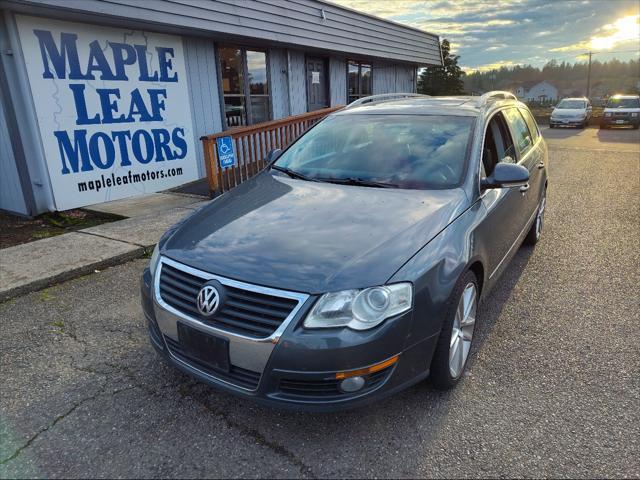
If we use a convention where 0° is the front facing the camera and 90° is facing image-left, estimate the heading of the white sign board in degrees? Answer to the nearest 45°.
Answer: approximately 315°

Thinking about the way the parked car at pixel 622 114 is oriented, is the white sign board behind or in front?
in front

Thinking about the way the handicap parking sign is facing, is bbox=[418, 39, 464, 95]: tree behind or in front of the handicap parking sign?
behind

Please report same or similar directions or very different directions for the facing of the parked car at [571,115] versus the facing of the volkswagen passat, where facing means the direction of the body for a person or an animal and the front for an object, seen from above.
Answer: same or similar directions

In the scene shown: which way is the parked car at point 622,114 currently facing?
toward the camera

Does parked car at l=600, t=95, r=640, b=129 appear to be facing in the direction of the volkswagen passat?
yes

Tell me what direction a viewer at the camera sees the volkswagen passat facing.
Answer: facing the viewer and to the left of the viewer

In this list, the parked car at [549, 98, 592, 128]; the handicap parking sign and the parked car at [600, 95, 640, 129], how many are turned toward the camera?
3

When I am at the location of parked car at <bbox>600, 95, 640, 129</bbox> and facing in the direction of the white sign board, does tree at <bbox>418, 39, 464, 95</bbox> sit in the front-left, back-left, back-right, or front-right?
back-right

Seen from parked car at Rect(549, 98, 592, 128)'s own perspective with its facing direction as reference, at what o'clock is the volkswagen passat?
The volkswagen passat is roughly at 12 o'clock from the parked car.

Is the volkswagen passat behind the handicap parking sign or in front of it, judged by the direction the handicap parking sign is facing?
in front

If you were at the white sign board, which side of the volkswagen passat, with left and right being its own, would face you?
right

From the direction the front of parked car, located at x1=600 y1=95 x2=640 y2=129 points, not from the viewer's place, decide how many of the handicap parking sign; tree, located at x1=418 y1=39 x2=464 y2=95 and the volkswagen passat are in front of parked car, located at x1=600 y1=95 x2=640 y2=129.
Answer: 2

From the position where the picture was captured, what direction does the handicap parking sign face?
facing the viewer
